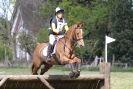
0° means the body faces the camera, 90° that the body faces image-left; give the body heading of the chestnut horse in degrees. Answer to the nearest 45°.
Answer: approximately 315°

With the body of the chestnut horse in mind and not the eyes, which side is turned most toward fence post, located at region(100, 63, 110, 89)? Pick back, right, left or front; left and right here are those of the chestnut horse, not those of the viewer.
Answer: front

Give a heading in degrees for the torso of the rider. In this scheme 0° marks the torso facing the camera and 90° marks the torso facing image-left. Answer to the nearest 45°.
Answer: approximately 315°
